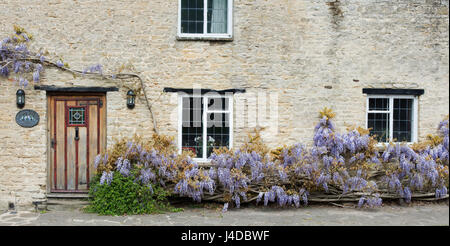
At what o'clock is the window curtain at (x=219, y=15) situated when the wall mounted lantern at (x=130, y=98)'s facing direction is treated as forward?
The window curtain is roughly at 9 o'clock from the wall mounted lantern.

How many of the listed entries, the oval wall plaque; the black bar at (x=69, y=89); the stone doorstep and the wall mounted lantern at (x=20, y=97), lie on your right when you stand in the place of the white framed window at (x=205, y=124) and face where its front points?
4

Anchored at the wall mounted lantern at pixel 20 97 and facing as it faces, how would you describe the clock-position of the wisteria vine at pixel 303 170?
The wisteria vine is roughly at 10 o'clock from the wall mounted lantern.

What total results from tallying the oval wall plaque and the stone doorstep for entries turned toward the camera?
2

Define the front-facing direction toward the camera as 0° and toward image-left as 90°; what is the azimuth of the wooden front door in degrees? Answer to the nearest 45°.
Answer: approximately 0°

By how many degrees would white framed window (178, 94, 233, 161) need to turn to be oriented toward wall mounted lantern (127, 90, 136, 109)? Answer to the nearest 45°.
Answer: approximately 90° to its right
